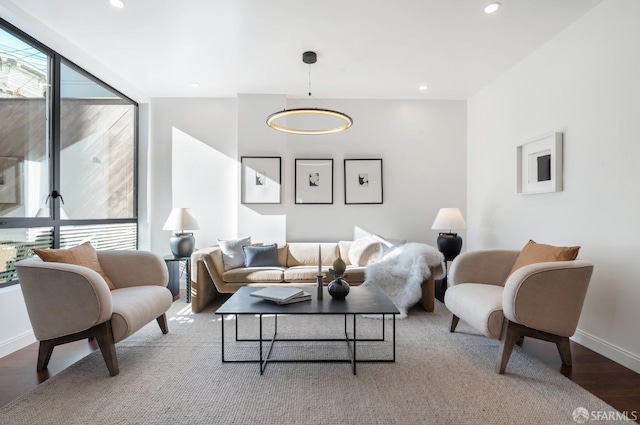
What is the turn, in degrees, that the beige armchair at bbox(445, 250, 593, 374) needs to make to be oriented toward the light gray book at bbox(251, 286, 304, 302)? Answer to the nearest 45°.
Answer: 0° — it already faces it

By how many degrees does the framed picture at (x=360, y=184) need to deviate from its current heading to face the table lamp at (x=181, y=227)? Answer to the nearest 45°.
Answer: approximately 45° to its right

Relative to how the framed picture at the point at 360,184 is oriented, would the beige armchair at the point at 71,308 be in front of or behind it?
in front

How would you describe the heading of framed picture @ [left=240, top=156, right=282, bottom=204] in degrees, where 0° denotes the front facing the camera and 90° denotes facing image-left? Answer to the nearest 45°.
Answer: approximately 0°

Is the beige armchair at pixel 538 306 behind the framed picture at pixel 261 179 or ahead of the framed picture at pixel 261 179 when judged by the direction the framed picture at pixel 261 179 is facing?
ahead

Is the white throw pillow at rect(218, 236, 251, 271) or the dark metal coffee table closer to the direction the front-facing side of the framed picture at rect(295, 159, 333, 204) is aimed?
the dark metal coffee table

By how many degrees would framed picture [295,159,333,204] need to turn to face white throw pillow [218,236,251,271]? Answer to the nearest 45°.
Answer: approximately 45° to its right

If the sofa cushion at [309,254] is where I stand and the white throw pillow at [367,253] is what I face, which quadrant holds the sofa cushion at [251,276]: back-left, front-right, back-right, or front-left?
back-right

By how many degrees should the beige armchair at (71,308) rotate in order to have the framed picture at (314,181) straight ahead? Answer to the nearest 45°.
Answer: approximately 45° to its left

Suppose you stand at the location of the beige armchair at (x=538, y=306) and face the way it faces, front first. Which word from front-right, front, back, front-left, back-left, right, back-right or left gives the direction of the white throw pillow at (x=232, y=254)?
front-right

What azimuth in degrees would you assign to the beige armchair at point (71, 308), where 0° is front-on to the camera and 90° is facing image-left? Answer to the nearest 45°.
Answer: approximately 315°
